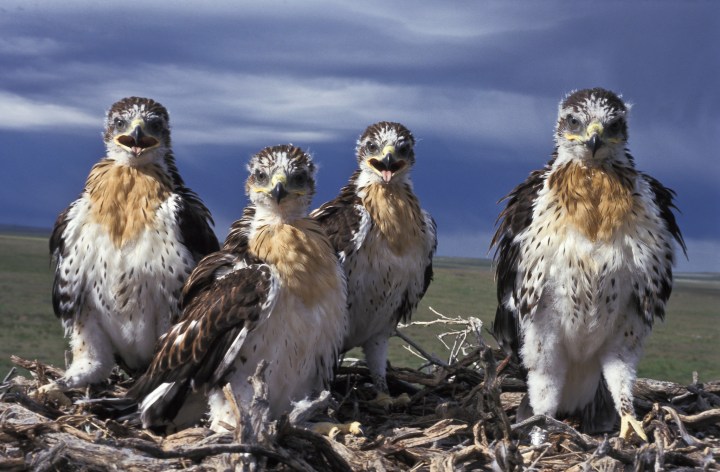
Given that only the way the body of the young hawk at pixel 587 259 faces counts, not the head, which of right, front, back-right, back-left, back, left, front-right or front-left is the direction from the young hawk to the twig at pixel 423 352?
back-right

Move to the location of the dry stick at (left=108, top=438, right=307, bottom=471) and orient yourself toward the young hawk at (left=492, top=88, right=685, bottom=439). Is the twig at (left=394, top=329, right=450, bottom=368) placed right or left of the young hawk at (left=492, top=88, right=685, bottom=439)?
left

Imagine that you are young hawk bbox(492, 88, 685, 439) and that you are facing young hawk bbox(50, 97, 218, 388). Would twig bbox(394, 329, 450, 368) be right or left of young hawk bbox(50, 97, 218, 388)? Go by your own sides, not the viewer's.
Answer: right

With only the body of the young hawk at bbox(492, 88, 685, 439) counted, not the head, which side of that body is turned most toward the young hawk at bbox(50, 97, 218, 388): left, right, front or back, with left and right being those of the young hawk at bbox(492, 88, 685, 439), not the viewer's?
right

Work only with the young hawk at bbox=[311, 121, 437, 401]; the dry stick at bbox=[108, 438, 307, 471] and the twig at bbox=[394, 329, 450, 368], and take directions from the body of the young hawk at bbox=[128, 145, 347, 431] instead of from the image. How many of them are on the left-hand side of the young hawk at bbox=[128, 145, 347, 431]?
2

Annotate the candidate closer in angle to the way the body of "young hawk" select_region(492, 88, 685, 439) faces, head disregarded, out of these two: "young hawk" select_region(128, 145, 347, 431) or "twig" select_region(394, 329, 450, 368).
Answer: the young hawk

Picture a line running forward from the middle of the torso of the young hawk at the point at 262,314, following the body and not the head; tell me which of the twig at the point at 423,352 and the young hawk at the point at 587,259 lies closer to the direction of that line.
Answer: the young hawk

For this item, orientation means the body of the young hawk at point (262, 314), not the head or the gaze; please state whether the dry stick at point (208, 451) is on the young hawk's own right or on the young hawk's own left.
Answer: on the young hawk's own right

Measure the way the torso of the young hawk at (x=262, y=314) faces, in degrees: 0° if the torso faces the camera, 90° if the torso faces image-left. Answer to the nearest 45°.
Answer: approximately 315°

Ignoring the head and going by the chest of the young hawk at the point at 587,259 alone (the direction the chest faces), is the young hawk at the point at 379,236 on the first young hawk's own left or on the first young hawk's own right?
on the first young hawk's own right

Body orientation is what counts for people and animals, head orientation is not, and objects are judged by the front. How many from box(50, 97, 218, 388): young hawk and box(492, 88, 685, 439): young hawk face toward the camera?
2

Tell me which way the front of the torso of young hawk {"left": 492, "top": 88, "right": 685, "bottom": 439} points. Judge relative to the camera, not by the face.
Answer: toward the camera

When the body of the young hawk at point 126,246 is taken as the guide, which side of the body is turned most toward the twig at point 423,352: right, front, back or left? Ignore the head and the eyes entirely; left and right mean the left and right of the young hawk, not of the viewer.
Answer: left

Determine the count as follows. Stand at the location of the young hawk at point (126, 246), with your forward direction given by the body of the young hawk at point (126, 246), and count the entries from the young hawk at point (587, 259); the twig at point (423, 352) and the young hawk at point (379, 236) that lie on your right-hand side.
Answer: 0

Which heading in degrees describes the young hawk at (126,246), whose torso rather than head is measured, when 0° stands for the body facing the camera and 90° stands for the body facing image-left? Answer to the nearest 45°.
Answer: approximately 0°

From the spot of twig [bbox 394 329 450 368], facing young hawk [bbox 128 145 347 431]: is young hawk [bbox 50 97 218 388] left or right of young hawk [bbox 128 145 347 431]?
right

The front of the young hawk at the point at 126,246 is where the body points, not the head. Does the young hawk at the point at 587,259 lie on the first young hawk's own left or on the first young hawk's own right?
on the first young hawk's own left
